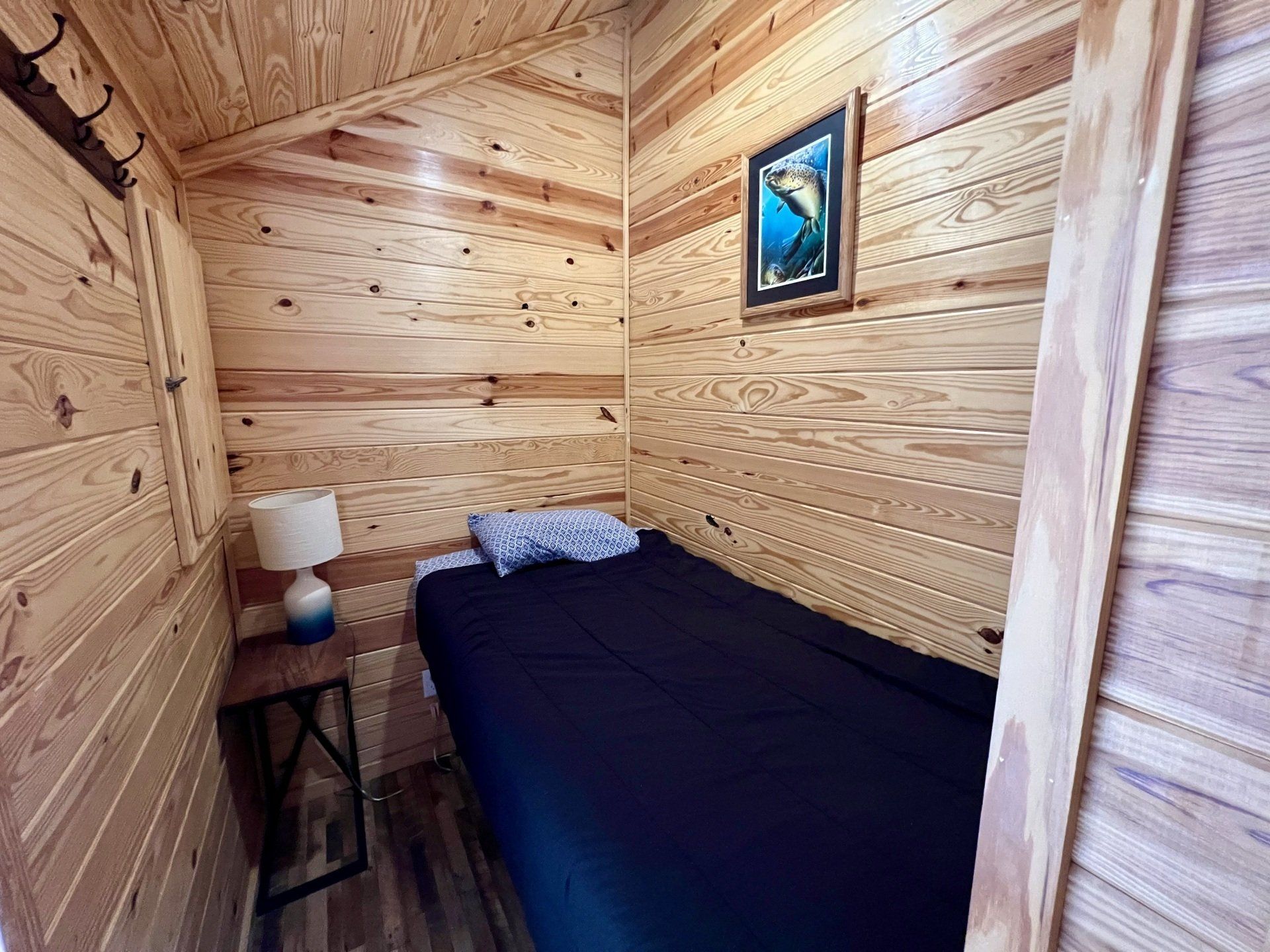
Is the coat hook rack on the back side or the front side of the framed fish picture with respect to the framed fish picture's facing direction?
on the front side

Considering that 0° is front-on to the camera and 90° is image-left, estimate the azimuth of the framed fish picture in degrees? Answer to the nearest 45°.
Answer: approximately 45°

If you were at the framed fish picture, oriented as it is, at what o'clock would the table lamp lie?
The table lamp is roughly at 1 o'clock from the framed fish picture.

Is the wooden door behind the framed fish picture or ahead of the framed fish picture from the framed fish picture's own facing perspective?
ahead
